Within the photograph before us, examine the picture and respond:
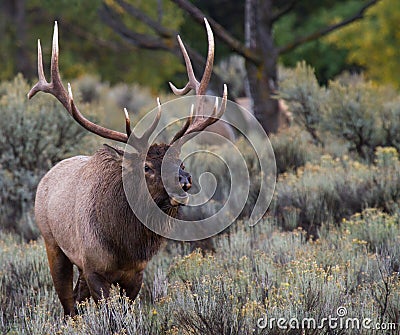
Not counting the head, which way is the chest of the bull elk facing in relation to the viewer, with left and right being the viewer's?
facing the viewer and to the right of the viewer

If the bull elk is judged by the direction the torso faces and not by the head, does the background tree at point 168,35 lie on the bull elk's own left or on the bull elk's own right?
on the bull elk's own left
